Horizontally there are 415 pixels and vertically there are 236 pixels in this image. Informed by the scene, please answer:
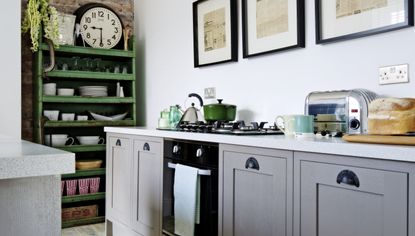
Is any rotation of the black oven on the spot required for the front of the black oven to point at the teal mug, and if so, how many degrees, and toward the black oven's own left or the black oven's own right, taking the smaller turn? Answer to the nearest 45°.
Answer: approximately 90° to the black oven's own left

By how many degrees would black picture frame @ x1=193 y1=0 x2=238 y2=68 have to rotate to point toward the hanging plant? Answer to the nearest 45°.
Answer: approximately 45° to its right

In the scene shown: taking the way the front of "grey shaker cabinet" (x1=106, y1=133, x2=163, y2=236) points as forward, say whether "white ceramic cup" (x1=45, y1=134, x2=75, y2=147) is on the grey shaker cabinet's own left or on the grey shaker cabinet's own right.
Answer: on the grey shaker cabinet's own right

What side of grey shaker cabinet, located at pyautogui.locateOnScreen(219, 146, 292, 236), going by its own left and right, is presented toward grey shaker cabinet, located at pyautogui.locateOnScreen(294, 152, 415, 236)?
left

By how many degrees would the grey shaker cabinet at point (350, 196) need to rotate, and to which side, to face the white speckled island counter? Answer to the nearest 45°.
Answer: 0° — it already faces it

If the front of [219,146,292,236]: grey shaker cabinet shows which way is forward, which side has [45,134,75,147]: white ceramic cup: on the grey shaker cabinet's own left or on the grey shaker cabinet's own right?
on the grey shaker cabinet's own right

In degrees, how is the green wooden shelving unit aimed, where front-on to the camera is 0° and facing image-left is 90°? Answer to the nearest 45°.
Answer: approximately 0°

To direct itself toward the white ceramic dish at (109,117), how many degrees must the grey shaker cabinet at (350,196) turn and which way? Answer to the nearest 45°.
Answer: approximately 90° to its right

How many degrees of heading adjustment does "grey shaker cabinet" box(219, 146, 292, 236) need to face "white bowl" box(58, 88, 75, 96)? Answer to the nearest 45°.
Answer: approximately 90° to its right

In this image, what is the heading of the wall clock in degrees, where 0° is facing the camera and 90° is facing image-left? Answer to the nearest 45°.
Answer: approximately 0°
